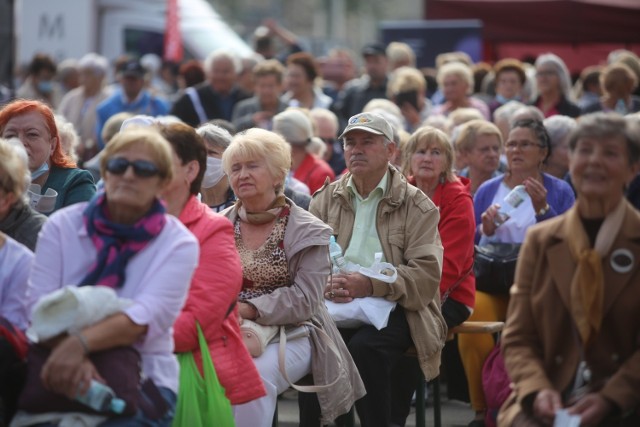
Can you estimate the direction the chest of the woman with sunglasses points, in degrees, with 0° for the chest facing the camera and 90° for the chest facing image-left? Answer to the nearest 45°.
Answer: approximately 45°

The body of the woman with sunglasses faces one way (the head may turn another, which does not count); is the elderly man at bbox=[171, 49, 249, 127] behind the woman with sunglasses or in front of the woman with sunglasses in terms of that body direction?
behind

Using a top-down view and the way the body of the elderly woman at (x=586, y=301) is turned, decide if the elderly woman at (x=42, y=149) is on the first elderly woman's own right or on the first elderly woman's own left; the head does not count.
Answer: on the first elderly woman's own right
